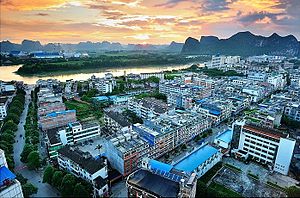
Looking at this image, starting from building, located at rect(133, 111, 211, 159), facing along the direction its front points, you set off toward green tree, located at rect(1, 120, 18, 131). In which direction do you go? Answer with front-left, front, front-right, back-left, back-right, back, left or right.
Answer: back-right

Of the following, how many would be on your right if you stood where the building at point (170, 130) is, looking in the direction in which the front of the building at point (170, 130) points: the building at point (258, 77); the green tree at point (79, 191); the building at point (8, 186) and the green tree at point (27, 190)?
3

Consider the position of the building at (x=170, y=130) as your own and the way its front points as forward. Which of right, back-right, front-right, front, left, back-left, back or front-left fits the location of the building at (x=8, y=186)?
right

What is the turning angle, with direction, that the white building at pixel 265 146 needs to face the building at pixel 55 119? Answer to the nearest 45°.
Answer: approximately 45° to its right

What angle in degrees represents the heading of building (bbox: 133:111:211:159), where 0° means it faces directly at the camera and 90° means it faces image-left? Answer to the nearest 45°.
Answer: approximately 315°

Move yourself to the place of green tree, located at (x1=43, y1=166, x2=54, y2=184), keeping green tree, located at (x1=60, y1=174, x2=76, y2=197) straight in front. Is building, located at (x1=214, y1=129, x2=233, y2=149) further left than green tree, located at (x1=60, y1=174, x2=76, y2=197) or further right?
left

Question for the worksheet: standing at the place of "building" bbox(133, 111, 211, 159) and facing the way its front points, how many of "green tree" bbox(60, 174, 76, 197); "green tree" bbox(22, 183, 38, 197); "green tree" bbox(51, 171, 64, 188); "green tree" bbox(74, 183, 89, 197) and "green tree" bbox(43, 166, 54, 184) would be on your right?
5
